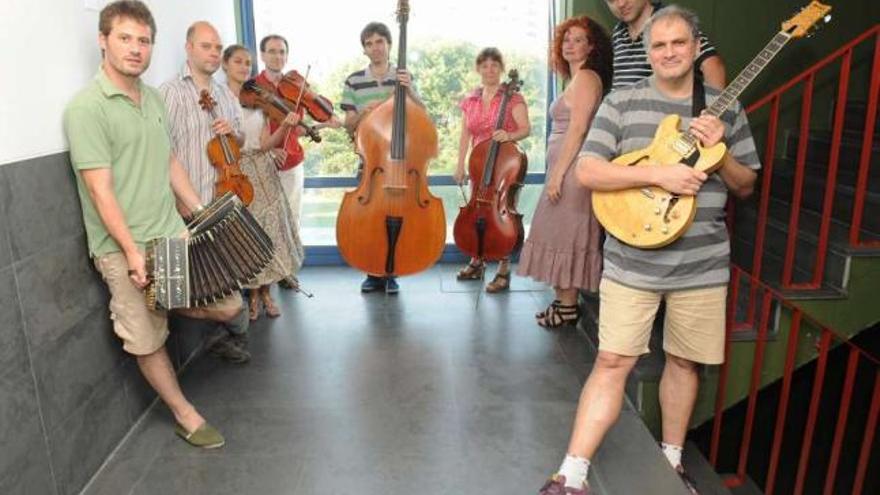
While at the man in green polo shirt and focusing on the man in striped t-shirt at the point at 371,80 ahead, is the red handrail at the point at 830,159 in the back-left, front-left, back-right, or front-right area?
front-right

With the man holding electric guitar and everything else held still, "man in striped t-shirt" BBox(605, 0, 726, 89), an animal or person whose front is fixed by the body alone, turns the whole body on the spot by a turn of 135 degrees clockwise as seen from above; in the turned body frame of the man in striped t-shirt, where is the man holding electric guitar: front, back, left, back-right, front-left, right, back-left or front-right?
back

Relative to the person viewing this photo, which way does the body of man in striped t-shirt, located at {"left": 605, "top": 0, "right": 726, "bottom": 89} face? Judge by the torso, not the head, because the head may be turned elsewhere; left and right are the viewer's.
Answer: facing the viewer and to the left of the viewer

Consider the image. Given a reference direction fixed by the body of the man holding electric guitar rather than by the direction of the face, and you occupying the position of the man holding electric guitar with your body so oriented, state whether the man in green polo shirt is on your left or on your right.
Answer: on your right

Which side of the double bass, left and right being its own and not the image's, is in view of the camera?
front

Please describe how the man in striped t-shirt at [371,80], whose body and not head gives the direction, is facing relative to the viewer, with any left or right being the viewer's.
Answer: facing the viewer

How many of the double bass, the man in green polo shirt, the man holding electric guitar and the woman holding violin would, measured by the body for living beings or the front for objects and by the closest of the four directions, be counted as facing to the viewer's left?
0

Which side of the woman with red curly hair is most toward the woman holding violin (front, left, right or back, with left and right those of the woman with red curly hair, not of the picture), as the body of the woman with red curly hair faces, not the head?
front

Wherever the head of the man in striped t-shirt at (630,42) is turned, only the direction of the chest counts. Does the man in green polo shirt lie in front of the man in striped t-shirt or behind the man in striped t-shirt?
in front

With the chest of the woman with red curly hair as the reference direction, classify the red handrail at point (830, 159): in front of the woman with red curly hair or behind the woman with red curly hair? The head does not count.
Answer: behind

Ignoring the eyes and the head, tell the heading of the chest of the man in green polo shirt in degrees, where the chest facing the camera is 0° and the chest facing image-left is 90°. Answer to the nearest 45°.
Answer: approximately 315°
